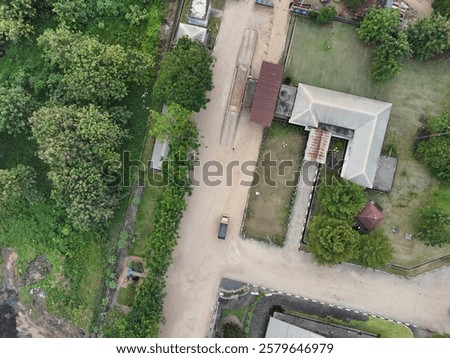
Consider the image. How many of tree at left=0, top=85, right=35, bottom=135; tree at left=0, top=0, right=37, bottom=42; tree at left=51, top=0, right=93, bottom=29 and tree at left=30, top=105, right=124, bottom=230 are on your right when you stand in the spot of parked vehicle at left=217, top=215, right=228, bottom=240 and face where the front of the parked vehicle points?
0

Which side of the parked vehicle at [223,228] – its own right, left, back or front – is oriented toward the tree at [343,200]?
right

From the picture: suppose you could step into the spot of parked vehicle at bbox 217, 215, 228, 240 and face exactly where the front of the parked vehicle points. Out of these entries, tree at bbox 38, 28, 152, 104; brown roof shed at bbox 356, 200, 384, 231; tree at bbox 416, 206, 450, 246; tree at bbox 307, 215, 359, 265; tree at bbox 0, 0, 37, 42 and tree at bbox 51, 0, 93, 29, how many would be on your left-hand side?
3

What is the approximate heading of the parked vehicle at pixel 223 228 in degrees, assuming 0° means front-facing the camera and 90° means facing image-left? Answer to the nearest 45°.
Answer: approximately 180°

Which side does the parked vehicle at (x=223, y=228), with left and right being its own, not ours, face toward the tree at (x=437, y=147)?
right

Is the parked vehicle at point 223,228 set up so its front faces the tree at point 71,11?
no

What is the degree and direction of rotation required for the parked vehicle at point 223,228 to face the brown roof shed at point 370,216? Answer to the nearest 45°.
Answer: approximately 90° to its right

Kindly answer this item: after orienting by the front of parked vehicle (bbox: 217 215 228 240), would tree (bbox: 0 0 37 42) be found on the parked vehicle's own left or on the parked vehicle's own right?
on the parked vehicle's own left

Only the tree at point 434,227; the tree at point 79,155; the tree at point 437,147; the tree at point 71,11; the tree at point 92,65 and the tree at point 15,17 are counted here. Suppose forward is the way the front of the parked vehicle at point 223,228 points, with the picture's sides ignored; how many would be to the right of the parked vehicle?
2

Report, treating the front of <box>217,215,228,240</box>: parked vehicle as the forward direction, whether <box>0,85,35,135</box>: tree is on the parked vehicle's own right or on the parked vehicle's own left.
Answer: on the parked vehicle's own left

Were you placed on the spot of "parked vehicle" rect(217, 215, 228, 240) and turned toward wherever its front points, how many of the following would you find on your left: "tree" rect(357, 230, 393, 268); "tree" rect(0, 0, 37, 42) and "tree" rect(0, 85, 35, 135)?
2

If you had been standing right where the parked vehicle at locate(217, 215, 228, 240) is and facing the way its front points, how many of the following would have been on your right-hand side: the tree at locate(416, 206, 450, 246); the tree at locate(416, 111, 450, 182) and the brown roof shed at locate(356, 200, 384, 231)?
3
